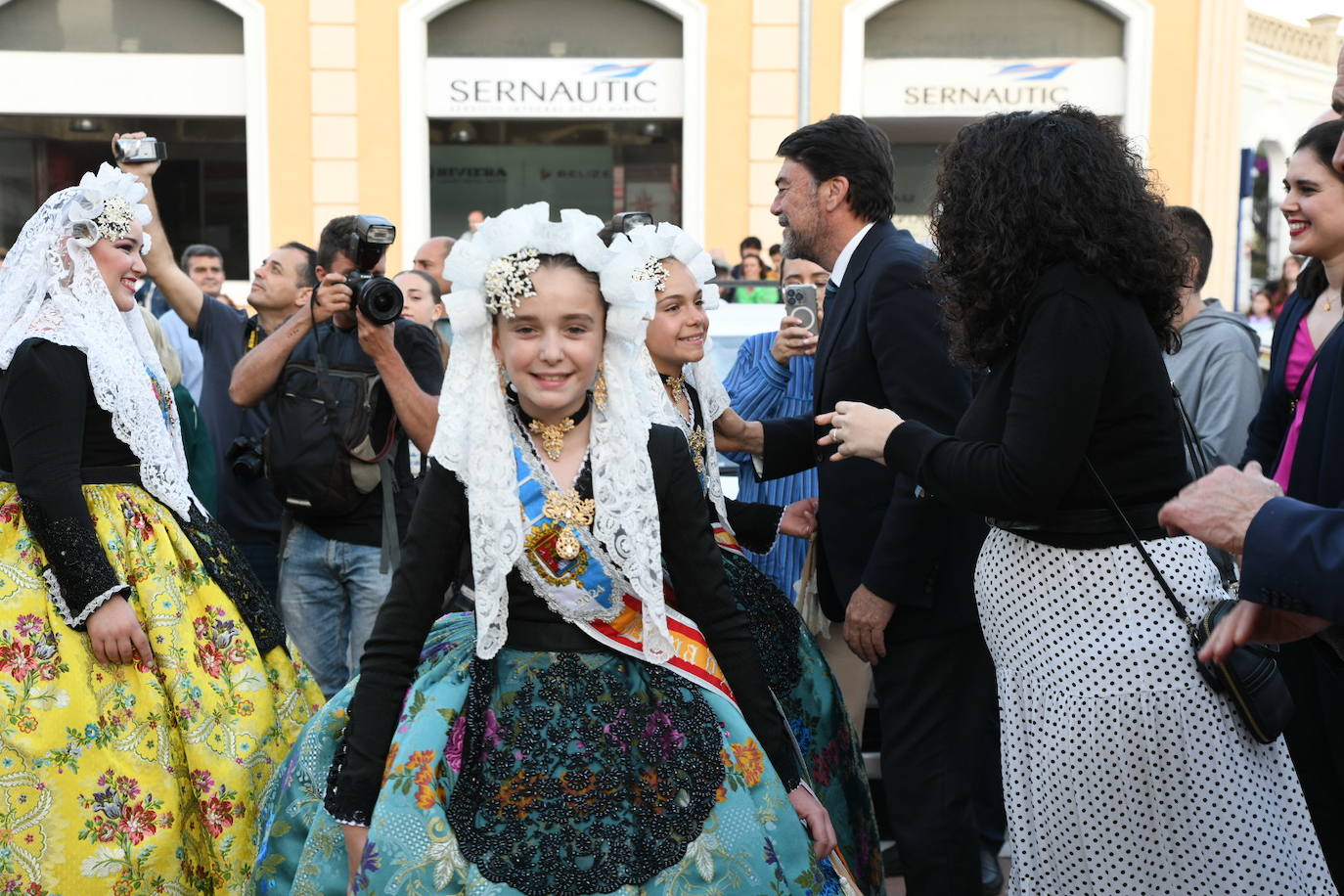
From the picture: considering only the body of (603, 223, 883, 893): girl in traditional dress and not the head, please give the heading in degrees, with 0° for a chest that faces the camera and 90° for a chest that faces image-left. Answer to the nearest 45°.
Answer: approximately 315°

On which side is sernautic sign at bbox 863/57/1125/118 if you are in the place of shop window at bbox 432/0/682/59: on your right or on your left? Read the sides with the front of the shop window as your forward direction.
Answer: on your left

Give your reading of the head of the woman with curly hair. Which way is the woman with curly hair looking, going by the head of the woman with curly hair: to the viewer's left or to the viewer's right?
to the viewer's left

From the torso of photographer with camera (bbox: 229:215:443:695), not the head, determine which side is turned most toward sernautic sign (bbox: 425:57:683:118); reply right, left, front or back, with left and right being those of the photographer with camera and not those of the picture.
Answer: back

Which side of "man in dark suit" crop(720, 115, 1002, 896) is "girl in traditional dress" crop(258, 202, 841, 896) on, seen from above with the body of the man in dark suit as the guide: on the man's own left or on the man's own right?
on the man's own left

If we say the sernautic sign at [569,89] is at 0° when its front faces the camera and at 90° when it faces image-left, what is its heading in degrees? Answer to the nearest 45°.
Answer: approximately 0°

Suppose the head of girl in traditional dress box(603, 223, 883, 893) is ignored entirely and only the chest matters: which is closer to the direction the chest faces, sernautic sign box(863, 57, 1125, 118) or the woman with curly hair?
the woman with curly hair

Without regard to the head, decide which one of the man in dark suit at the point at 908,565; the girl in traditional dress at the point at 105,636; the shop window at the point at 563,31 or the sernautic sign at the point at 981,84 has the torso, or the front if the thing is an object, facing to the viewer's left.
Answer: the man in dark suit
